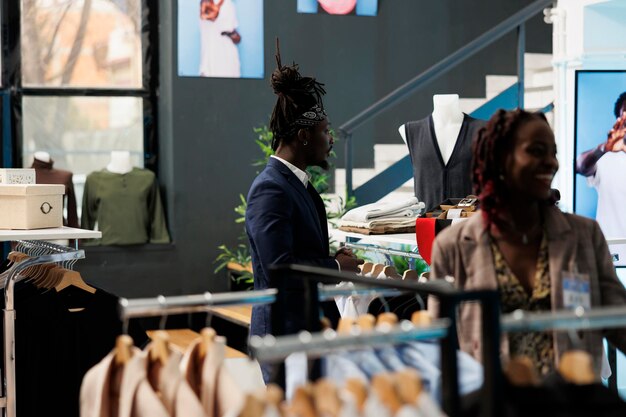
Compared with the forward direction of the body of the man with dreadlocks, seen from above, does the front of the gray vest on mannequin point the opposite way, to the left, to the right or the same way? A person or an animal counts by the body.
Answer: to the right

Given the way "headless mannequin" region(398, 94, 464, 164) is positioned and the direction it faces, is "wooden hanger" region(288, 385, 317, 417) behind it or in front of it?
in front

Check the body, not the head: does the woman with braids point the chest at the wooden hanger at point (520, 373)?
yes

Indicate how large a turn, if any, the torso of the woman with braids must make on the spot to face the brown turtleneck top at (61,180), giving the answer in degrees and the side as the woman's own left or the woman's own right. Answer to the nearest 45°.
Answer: approximately 135° to the woman's own right

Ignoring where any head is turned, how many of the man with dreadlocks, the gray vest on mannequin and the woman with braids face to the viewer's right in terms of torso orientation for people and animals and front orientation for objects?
1

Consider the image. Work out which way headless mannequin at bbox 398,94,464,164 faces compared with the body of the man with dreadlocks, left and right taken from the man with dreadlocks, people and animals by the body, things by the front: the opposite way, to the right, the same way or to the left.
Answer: to the right

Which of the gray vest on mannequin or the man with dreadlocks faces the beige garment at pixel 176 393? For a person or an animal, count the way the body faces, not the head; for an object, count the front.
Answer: the gray vest on mannequin

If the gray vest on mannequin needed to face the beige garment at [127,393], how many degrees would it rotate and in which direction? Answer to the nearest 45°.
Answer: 0° — it already faces it

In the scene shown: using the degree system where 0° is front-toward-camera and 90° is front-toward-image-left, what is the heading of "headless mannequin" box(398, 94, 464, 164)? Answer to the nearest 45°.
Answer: approximately 0°

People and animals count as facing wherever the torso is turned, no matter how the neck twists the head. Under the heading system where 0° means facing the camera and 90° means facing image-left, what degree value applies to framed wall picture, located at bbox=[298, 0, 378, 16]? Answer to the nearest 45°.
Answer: approximately 0°

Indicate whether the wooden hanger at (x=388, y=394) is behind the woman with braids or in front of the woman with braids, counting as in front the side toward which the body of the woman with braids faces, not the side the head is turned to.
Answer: in front

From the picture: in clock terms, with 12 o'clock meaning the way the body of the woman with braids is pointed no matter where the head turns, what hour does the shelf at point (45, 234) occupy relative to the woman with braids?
The shelf is roughly at 4 o'clock from the woman with braids.

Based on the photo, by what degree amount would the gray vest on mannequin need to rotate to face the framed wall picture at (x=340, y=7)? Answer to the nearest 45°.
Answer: approximately 180°
